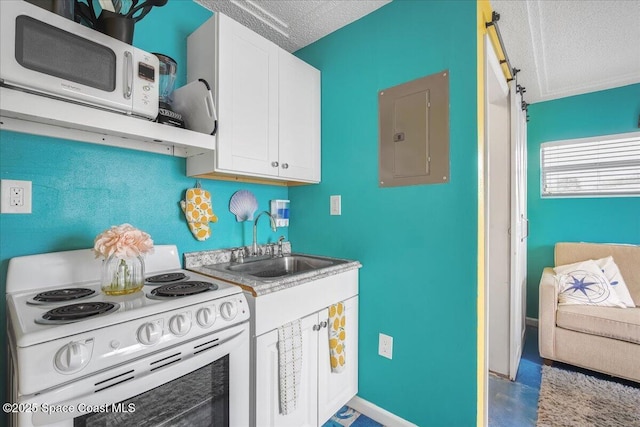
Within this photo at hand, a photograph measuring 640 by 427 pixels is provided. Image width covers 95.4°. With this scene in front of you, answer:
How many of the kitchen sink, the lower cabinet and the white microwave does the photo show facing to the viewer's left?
0

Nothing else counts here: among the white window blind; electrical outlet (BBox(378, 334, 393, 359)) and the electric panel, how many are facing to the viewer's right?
0

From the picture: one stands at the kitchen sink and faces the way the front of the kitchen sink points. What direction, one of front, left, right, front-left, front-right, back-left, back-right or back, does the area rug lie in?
front-left

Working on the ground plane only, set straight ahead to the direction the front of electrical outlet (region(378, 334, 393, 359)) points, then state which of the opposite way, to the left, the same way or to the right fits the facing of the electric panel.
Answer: the same way

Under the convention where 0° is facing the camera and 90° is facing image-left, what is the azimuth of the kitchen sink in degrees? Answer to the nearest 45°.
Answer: approximately 315°

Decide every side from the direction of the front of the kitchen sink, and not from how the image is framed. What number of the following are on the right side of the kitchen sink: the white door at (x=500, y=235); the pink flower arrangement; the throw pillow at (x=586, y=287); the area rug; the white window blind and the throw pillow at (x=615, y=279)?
1

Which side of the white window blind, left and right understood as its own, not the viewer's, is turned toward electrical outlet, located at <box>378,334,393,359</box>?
front

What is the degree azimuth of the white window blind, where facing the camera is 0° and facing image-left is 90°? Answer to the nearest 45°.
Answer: approximately 45°

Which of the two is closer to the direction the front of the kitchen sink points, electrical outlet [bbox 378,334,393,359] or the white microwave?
the electrical outlet

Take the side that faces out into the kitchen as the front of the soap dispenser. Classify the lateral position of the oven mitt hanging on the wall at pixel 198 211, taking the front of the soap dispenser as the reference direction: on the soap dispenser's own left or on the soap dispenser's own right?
on the soap dispenser's own right

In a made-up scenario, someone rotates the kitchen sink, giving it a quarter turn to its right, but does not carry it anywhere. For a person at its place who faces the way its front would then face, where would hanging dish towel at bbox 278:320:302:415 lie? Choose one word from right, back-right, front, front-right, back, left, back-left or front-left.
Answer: front-left

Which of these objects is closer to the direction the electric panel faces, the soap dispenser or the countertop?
the countertop

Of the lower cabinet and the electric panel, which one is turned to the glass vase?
the electric panel

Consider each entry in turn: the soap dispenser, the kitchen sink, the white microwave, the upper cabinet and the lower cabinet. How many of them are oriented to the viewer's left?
0

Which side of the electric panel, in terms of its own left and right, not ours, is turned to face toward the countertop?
front

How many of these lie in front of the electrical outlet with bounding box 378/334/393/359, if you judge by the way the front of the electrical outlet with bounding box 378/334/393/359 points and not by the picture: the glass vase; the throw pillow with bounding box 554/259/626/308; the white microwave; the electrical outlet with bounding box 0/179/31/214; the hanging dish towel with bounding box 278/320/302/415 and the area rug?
4
